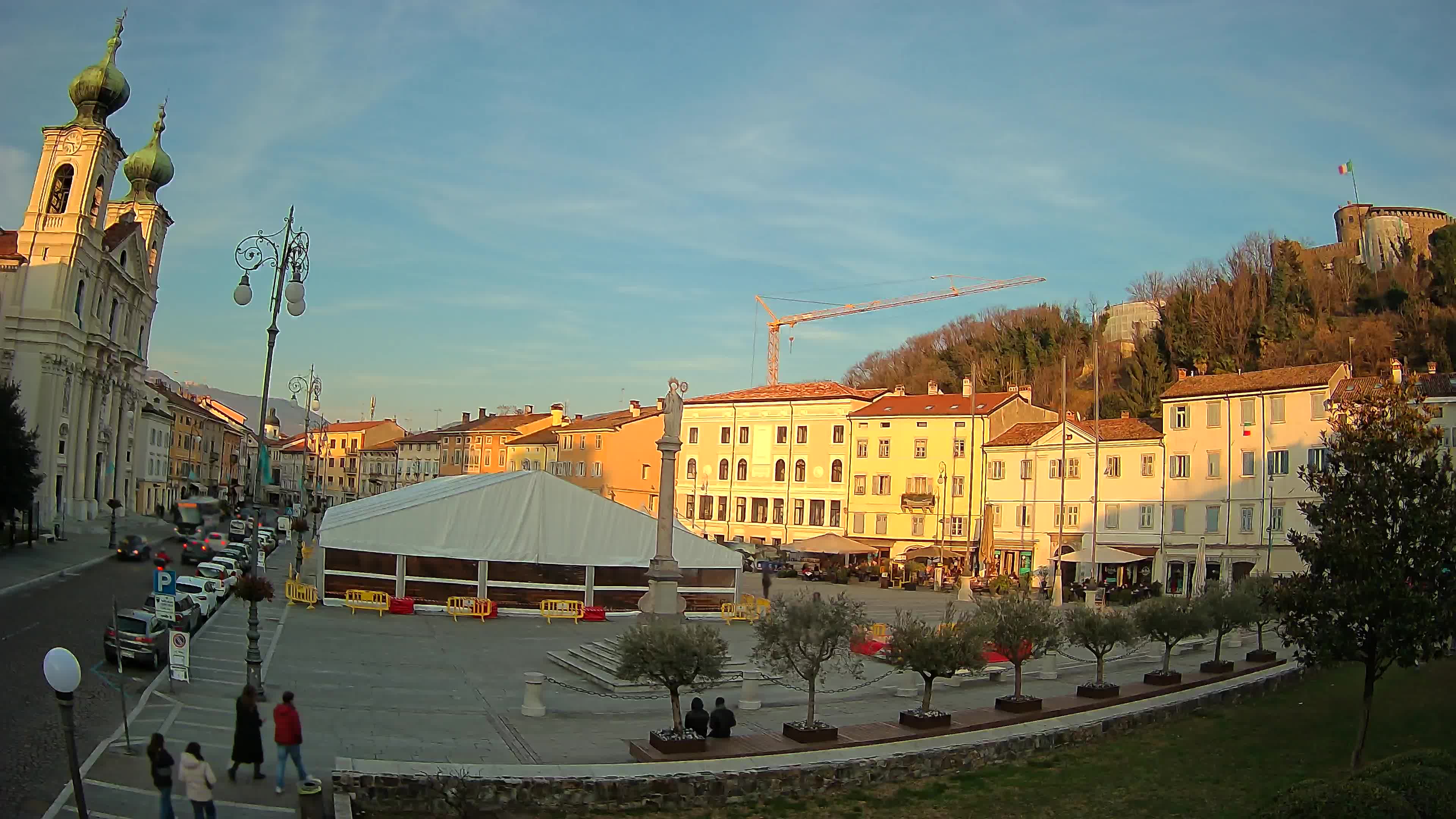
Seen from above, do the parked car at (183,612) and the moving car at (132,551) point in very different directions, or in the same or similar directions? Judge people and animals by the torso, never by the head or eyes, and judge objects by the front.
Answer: very different directions

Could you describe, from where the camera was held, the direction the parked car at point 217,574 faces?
facing away from the viewer and to the right of the viewer

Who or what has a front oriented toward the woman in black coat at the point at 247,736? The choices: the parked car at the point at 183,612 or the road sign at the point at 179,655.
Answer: the road sign

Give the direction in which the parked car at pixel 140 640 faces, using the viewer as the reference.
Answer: facing away from the viewer and to the right of the viewer

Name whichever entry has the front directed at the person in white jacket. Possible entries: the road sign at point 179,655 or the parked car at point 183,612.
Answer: the road sign

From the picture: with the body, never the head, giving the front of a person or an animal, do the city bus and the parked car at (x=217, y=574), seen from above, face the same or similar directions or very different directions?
very different directions

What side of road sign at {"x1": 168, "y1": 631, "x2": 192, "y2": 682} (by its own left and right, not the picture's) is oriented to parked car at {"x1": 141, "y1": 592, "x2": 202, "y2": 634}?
back

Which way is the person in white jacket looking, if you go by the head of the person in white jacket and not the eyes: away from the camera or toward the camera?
away from the camera

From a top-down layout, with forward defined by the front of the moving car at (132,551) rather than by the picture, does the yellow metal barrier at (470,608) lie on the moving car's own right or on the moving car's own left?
on the moving car's own left

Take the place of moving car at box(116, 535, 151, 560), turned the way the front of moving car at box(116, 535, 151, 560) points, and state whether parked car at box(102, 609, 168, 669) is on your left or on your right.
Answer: on your left
